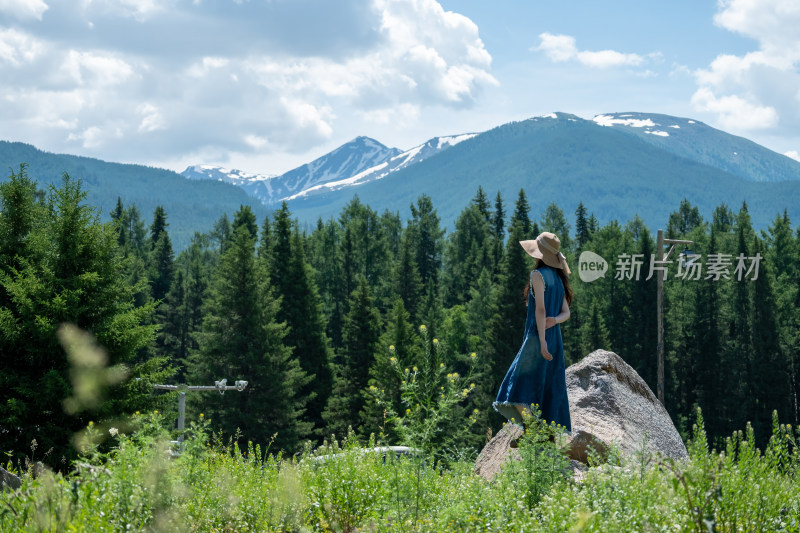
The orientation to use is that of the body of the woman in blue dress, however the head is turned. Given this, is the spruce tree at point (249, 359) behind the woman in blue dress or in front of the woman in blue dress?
in front

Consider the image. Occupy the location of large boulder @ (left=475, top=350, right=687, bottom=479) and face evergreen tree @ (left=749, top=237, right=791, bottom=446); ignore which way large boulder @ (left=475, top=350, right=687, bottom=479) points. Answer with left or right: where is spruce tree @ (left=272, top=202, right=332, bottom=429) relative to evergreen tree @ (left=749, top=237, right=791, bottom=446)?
left

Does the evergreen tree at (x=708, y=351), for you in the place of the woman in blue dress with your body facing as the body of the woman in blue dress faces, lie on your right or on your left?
on your right

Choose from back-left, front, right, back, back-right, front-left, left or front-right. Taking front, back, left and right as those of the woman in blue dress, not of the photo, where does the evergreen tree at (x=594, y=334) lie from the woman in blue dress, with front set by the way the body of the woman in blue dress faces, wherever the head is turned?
front-right

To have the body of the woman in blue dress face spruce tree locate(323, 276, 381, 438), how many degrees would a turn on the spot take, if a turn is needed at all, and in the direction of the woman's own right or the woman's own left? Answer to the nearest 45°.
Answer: approximately 45° to the woman's own right

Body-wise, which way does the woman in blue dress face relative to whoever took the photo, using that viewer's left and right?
facing away from the viewer and to the left of the viewer

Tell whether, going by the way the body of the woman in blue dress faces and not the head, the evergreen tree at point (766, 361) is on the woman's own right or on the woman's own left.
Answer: on the woman's own right

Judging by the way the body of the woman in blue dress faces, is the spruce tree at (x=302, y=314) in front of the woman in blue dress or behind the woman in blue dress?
in front

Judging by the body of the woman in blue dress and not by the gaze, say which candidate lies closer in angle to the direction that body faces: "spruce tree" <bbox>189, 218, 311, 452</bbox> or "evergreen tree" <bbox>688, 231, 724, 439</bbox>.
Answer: the spruce tree
